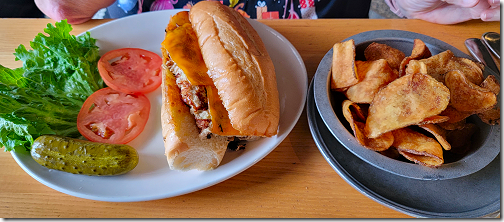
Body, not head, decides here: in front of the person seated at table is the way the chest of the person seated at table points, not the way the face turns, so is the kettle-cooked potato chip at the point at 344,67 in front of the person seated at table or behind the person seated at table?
in front

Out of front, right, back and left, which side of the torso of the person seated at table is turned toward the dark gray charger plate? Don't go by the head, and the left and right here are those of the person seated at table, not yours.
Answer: front

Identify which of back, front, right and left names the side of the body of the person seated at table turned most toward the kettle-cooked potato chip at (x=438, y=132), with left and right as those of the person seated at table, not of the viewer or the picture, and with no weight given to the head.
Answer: front

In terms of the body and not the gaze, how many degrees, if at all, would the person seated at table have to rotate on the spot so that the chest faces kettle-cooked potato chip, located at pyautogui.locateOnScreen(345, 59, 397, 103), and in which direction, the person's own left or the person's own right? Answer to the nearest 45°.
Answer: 0° — they already face it

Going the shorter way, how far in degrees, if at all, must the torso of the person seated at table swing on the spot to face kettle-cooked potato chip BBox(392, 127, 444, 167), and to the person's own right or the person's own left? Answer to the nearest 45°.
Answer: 0° — they already face it

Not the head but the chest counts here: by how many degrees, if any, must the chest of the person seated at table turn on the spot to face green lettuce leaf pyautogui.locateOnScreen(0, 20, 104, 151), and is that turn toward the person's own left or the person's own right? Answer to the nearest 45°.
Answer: approximately 45° to the person's own right

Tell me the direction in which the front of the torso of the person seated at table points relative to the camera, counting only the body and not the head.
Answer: toward the camera

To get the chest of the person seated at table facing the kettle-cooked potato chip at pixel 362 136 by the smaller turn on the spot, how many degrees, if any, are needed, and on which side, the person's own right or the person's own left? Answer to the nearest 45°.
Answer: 0° — they already face it
